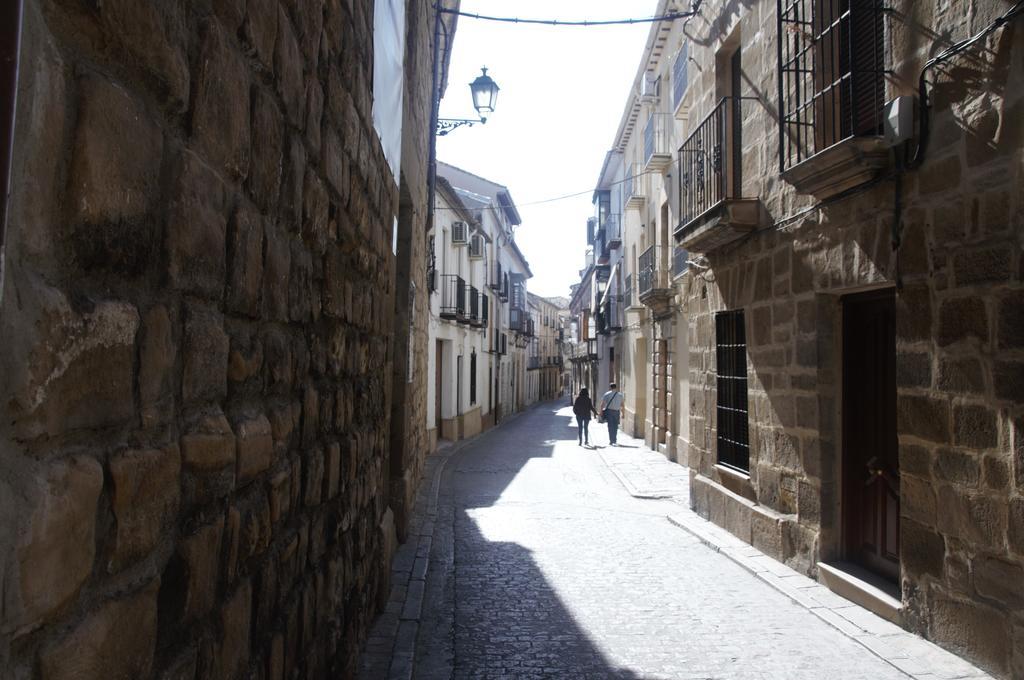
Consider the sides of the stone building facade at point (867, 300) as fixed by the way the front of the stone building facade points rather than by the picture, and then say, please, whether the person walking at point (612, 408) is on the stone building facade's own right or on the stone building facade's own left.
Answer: on the stone building facade's own right

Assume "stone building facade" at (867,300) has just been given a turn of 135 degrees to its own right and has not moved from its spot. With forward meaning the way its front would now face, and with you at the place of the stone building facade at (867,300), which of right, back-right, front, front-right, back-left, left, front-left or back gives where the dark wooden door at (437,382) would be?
left

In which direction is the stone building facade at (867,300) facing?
to the viewer's left

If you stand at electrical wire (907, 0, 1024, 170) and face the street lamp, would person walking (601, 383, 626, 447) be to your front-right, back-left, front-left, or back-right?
front-right

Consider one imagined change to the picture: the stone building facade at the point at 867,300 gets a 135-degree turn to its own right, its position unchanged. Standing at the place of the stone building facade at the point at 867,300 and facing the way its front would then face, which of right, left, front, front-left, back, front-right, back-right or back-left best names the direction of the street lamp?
left

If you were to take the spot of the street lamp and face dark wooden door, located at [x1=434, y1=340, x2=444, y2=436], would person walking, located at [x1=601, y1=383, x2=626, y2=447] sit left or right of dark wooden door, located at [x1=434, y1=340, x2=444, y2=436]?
right
